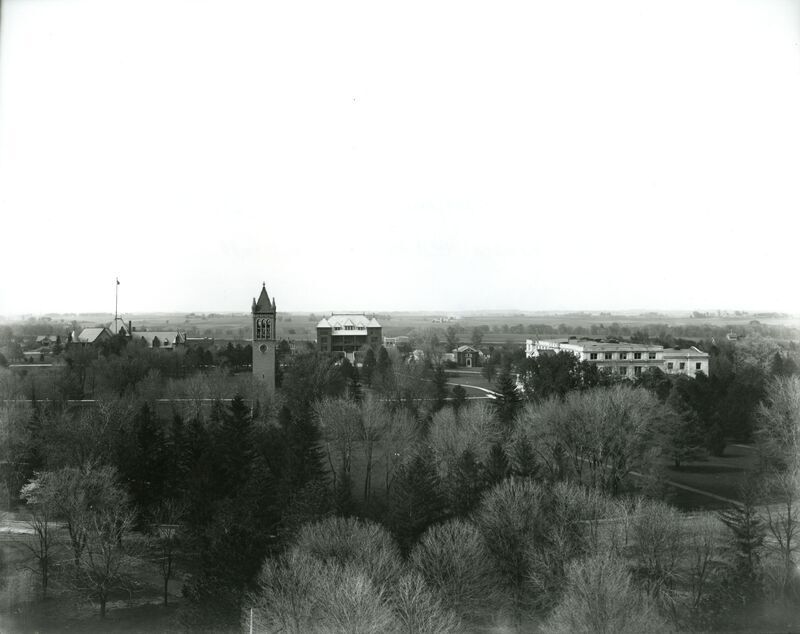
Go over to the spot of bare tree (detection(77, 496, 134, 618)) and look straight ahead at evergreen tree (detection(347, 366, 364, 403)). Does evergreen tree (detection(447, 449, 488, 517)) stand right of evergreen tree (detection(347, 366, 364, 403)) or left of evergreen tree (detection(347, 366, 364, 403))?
right

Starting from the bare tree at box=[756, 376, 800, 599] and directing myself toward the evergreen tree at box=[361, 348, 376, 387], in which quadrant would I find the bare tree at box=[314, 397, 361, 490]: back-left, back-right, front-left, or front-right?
front-left

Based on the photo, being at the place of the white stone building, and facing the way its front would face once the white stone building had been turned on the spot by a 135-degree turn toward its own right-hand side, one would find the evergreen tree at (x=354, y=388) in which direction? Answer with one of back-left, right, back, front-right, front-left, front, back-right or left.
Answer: back-left

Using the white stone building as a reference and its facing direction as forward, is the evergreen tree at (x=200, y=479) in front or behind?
in front

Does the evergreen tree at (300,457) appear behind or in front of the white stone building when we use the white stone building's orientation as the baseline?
in front

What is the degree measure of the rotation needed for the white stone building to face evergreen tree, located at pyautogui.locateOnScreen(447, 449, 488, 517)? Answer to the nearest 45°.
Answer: approximately 45° to its left

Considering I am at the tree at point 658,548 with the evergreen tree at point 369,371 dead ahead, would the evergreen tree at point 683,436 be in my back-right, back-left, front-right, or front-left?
front-right

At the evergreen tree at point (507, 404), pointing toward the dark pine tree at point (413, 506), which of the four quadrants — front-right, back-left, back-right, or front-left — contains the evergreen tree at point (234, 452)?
front-right

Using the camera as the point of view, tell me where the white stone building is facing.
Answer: facing the viewer and to the left of the viewer

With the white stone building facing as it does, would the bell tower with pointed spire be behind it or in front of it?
in front

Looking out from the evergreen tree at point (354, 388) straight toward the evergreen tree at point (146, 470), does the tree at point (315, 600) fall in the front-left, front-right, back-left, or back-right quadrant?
front-left

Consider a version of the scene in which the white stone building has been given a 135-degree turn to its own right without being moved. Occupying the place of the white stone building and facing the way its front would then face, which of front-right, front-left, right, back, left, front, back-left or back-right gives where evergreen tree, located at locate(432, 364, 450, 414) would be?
back-left
